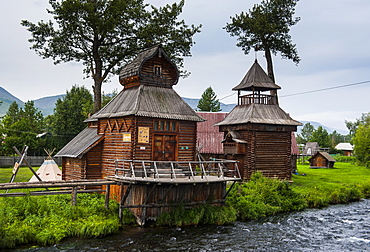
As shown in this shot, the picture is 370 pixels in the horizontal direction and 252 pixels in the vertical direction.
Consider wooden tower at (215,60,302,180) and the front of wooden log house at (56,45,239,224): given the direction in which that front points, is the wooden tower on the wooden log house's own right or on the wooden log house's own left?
on the wooden log house's own left

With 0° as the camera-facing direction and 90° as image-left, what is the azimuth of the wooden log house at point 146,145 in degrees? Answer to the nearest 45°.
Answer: approximately 315°

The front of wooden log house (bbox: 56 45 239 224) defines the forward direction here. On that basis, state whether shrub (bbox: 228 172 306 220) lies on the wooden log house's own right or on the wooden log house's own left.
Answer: on the wooden log house's own left

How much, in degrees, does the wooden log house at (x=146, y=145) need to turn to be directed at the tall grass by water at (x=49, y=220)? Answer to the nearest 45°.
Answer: approximately 90° to its right

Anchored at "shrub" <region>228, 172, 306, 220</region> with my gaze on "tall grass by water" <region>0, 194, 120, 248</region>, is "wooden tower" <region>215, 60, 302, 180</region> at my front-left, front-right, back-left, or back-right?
back-right
